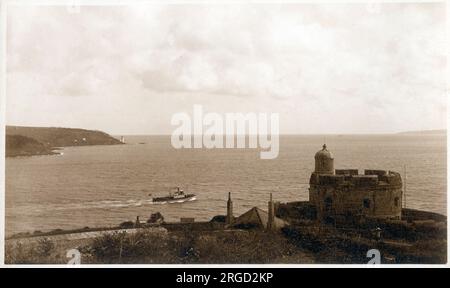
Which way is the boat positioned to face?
to the viewer's right
